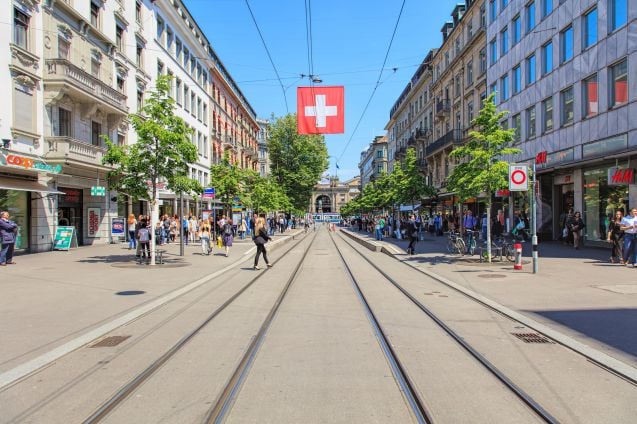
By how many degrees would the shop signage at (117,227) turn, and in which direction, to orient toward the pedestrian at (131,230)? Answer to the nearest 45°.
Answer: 0° — it already faces them

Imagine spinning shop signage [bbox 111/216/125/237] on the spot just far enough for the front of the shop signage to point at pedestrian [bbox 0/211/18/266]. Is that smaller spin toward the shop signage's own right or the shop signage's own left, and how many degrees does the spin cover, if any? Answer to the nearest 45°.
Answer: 0° — it already faces them

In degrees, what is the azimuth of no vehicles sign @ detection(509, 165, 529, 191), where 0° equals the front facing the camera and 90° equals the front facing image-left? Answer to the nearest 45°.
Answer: approximately 0°

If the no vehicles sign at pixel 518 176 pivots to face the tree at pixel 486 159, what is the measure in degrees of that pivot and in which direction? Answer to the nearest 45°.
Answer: approximately 135° to its right

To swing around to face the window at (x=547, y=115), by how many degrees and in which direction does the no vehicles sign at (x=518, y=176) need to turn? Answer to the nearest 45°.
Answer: approximately 180°

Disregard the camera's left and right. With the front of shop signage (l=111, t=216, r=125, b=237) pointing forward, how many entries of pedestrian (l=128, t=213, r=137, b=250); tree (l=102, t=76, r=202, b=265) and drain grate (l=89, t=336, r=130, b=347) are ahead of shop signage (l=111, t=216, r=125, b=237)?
3

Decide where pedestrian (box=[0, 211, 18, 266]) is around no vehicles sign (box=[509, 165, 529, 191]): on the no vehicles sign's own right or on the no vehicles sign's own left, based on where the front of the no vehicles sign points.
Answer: on the no vehicles sign's own right

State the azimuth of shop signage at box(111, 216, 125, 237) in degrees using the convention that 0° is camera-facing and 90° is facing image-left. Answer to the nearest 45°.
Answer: approximately 0°
